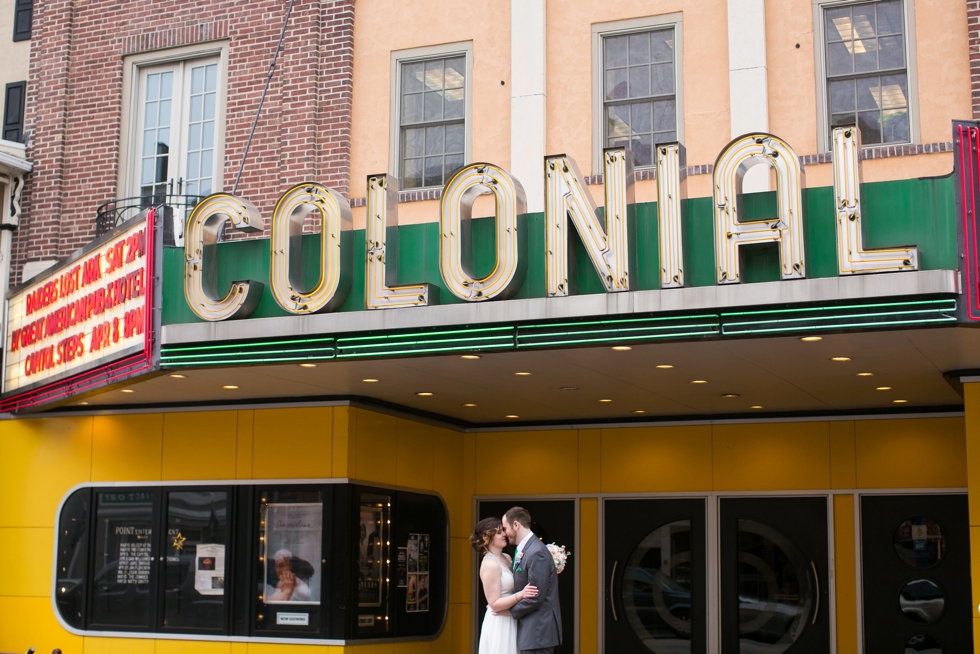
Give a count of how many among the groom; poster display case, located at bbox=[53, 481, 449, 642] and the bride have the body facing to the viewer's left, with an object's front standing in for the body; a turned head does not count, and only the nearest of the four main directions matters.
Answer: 1

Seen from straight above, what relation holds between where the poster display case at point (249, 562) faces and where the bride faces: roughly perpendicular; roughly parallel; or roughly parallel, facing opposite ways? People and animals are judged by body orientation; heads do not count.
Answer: roughly perpendicular

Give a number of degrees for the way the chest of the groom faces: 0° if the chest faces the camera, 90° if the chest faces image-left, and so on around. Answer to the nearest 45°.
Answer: approximately 90°

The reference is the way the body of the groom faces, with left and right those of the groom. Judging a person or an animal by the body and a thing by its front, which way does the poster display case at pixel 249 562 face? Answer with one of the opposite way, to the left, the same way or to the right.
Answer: to the left

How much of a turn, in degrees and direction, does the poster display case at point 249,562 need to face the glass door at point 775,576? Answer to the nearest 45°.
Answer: approximately 90° to its left

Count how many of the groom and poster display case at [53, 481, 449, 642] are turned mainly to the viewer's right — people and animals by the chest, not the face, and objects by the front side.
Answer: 0

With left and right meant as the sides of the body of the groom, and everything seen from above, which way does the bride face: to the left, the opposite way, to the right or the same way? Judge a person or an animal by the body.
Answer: the opposite way

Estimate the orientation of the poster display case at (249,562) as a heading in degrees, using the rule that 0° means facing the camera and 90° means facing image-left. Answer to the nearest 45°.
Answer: approximately 0°

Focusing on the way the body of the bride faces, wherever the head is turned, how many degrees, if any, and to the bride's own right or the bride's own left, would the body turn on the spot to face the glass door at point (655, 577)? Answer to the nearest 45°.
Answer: approximately 90° to the bride's own left

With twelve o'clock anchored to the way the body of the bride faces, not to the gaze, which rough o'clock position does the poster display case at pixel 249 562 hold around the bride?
The poster display case is roughly at 8 o'clock from the bride.

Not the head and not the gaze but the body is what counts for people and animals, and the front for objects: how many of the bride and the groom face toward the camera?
0

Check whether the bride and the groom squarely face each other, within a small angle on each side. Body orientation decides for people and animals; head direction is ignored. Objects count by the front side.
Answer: yes

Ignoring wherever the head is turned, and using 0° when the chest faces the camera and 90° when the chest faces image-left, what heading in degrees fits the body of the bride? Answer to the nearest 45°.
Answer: approximately 270°
